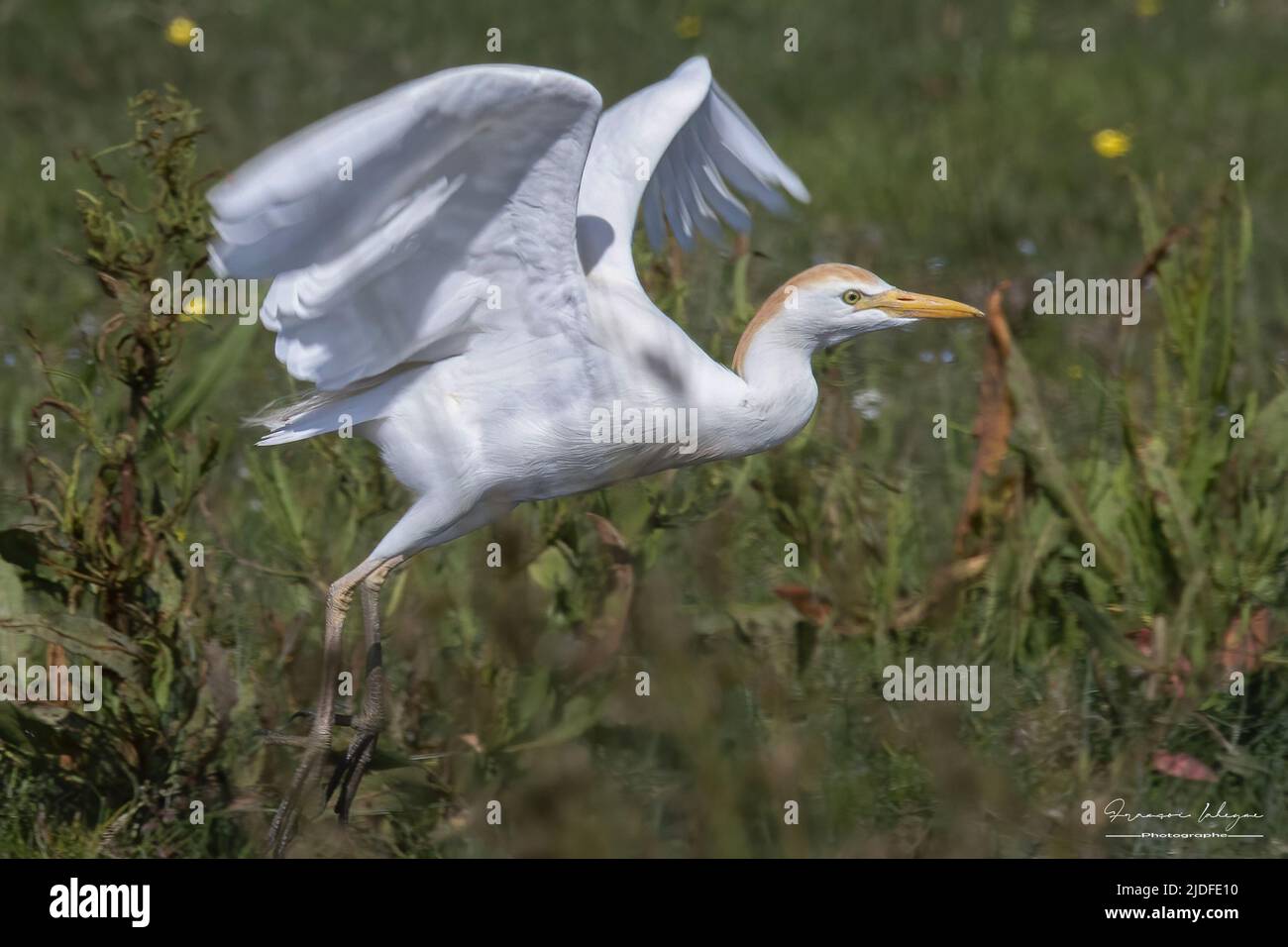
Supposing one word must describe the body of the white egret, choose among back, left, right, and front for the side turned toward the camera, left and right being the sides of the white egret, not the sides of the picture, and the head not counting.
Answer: right
